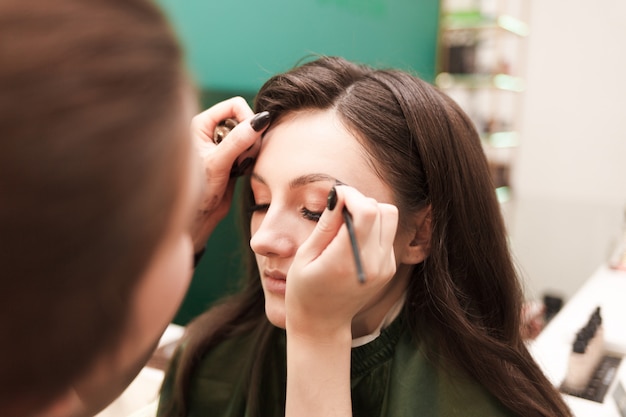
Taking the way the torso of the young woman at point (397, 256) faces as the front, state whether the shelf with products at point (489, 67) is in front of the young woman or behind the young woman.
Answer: behind

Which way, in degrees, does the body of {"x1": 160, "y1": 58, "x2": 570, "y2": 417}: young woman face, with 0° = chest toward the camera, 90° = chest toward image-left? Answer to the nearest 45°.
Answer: approximately 45°

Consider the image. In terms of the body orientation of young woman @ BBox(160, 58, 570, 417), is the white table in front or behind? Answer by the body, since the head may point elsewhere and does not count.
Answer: behind
